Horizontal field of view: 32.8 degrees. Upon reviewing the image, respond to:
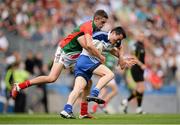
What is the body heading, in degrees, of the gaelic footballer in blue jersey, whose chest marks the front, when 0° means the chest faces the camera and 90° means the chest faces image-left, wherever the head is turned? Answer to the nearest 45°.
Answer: approximately 270°
